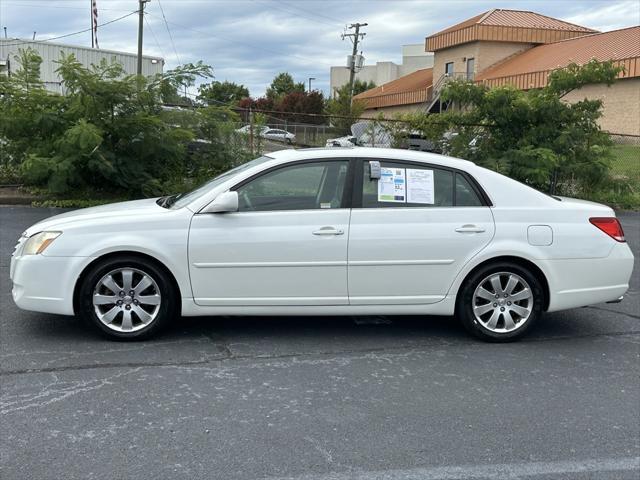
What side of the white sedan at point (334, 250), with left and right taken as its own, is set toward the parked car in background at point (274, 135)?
right

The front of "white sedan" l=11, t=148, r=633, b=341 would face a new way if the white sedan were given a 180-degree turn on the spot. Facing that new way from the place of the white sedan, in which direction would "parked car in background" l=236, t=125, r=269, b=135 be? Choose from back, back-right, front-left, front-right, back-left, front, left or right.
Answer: left

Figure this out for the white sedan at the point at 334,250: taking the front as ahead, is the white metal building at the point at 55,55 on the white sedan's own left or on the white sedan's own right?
on the white sedan's own right

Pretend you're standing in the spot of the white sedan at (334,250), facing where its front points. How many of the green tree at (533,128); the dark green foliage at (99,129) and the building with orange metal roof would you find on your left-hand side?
0

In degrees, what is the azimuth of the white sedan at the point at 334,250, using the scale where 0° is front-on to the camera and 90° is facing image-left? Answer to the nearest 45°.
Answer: approximately 90°

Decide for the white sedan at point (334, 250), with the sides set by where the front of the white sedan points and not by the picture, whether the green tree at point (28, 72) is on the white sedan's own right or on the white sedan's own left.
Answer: on the white sedan's own right

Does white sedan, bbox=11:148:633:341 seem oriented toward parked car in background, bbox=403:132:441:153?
no

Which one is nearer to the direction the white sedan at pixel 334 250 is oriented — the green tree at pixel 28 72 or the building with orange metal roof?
the green tree

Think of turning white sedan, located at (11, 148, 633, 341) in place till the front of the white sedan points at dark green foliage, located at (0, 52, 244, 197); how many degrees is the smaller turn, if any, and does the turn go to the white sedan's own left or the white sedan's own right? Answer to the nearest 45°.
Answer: approximately 45° to the white sedan's own right

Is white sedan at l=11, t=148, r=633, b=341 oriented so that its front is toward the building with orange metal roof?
no
